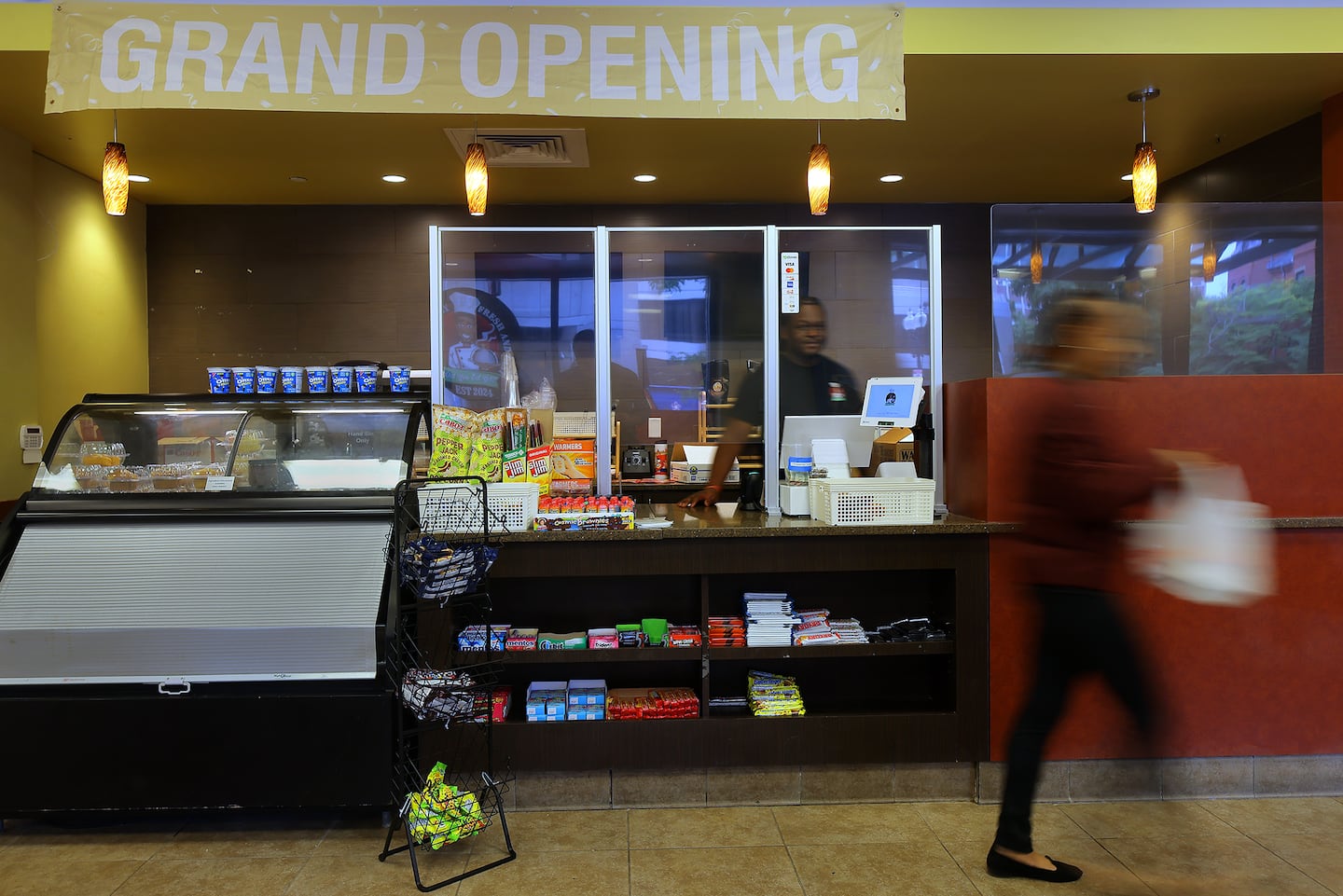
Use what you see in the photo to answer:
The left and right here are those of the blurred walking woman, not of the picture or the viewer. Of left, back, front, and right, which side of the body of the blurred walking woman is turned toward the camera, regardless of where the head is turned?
right

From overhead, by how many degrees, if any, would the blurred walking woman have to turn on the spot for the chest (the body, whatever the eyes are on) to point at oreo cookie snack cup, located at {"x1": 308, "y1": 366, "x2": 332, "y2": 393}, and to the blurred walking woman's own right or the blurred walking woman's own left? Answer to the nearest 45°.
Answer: approximately 180°

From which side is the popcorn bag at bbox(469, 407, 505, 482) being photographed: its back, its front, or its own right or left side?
front

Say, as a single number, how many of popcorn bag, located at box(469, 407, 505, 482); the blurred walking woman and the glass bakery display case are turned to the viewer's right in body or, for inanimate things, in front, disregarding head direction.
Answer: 1

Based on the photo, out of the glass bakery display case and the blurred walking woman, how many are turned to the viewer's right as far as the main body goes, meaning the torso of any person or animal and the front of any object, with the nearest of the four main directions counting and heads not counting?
1

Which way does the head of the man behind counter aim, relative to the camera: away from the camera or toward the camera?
toward the camera

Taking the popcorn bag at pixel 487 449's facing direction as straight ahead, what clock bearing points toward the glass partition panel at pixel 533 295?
The glass partition panel is roughly at 6 o'clock from the popcorn bag.

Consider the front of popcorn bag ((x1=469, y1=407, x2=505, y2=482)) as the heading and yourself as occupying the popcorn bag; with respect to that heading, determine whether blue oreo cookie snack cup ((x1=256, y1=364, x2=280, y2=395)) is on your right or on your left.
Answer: on your right

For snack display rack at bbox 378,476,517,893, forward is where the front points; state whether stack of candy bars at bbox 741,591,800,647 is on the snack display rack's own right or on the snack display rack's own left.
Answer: on the snack display rack's own left

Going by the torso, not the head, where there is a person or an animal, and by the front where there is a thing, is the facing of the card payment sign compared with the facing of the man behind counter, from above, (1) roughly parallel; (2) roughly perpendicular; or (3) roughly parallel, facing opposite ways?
roughly parallel

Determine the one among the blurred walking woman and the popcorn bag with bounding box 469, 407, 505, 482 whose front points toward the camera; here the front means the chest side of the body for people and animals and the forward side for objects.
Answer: the popcorn bag

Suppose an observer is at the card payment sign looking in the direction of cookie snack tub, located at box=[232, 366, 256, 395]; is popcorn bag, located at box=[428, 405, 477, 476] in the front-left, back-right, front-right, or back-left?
front-left

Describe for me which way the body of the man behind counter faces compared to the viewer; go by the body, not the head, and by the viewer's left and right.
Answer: facing the viewer

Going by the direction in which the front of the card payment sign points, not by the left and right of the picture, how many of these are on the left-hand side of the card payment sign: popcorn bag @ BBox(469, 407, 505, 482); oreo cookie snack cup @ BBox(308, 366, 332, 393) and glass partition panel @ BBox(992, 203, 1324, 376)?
1

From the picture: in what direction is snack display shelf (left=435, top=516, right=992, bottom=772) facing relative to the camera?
toward the camera

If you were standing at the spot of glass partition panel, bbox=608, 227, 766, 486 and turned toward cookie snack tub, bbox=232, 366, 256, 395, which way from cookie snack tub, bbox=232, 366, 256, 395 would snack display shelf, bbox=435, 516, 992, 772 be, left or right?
left

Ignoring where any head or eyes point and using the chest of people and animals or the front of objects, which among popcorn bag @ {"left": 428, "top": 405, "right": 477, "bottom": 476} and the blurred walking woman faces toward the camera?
the popcorn bag

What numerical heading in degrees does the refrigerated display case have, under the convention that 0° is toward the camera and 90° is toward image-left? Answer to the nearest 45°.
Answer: approximately 0°
